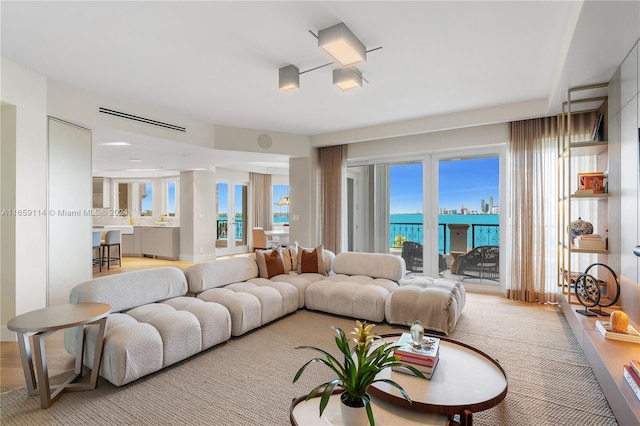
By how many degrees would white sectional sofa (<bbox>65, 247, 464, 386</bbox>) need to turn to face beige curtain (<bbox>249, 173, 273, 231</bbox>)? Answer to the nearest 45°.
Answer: approximately 135° to its left

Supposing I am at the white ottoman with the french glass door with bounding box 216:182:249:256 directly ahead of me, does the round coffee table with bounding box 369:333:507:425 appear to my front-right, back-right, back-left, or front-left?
back-left

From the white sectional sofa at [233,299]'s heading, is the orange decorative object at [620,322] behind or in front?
in front

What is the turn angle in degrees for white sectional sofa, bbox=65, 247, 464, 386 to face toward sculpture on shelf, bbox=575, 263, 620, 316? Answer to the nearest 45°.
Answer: approximately 45° to its left

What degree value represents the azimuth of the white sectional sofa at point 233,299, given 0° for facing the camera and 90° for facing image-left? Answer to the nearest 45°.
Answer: approximately 315°

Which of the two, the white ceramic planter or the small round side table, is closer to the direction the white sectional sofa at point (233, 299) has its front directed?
the white ceramic planter

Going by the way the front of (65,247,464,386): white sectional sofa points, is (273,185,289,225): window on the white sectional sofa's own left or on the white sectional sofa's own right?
on the white sectional sofa's own left

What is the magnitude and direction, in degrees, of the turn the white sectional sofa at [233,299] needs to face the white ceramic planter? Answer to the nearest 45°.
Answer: approximately 45° to its right
